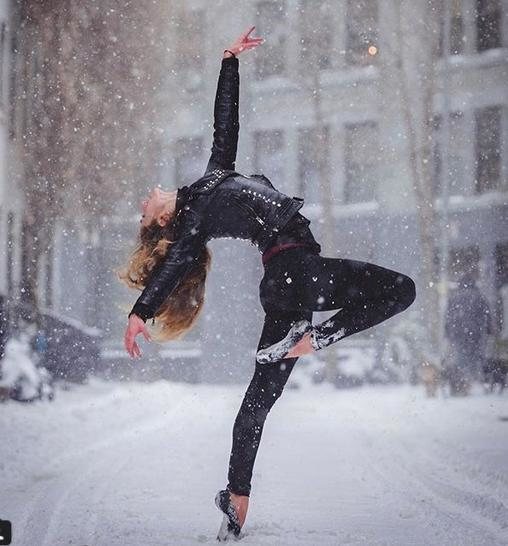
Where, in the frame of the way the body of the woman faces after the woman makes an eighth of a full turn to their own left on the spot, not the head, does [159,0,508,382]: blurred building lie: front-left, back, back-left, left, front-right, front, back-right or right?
front-left

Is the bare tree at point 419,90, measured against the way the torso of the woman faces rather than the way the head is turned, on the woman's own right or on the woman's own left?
on the woman's own left

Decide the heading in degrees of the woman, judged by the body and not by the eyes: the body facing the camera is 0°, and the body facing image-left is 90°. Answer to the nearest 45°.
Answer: approximately 270°
